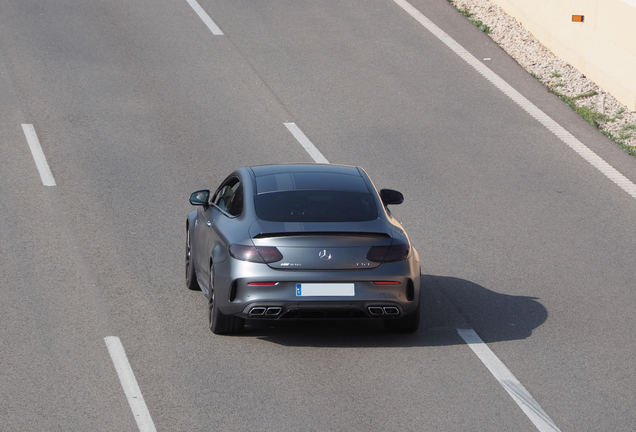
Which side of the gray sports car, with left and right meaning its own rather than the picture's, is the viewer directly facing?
back
